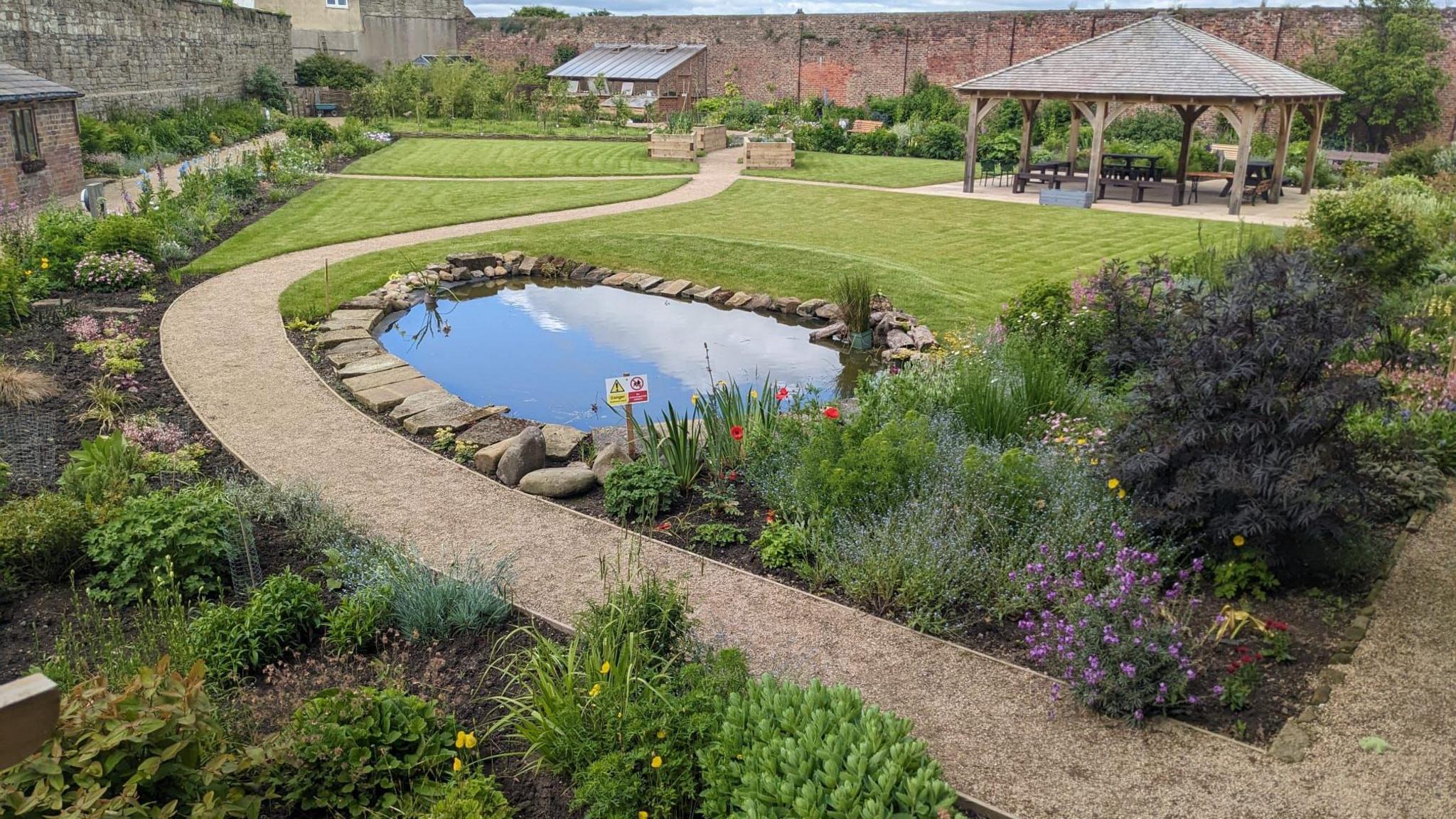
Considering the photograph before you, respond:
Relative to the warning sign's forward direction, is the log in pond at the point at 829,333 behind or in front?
behind

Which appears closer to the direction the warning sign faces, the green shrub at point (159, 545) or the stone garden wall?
the green shrub

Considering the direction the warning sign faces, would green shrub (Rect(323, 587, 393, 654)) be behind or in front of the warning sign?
in front

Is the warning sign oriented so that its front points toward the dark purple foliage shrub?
no

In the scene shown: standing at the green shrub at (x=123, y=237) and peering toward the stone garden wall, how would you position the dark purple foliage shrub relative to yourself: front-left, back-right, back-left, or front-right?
back-right

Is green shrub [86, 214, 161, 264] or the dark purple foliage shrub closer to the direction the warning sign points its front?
the dark purple foliage shrub

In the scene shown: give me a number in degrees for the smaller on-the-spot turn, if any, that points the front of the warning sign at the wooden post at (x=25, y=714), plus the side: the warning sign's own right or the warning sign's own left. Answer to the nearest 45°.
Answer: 0° — it already faces it

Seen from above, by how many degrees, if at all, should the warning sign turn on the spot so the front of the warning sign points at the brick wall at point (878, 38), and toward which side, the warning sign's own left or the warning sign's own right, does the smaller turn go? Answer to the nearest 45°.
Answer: approximately 180°

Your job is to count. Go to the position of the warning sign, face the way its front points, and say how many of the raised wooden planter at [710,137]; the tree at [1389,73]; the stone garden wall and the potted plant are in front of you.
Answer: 0

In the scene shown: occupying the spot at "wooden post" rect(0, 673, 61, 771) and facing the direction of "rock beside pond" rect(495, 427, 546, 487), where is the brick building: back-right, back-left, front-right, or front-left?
front-left

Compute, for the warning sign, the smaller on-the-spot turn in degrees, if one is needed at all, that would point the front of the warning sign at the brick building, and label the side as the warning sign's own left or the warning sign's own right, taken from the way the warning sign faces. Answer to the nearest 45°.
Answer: approximately 135° to the warning sign's own right

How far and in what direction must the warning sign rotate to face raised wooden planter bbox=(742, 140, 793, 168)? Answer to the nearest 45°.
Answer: approximately 180°

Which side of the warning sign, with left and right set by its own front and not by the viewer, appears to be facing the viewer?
front

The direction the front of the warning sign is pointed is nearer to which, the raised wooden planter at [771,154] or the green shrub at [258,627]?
the green shrub

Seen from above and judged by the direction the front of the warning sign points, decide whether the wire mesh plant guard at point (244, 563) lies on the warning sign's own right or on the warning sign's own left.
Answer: on the warning sign's own right

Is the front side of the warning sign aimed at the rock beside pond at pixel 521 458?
no

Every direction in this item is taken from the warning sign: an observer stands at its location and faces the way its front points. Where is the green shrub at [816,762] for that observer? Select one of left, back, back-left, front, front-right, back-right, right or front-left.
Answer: front

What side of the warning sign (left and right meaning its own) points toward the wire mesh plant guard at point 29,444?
right

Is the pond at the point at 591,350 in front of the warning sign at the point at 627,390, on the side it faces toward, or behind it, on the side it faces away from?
behind

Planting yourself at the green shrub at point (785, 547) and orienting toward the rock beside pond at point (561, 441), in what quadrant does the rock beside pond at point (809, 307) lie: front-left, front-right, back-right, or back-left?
front-right
